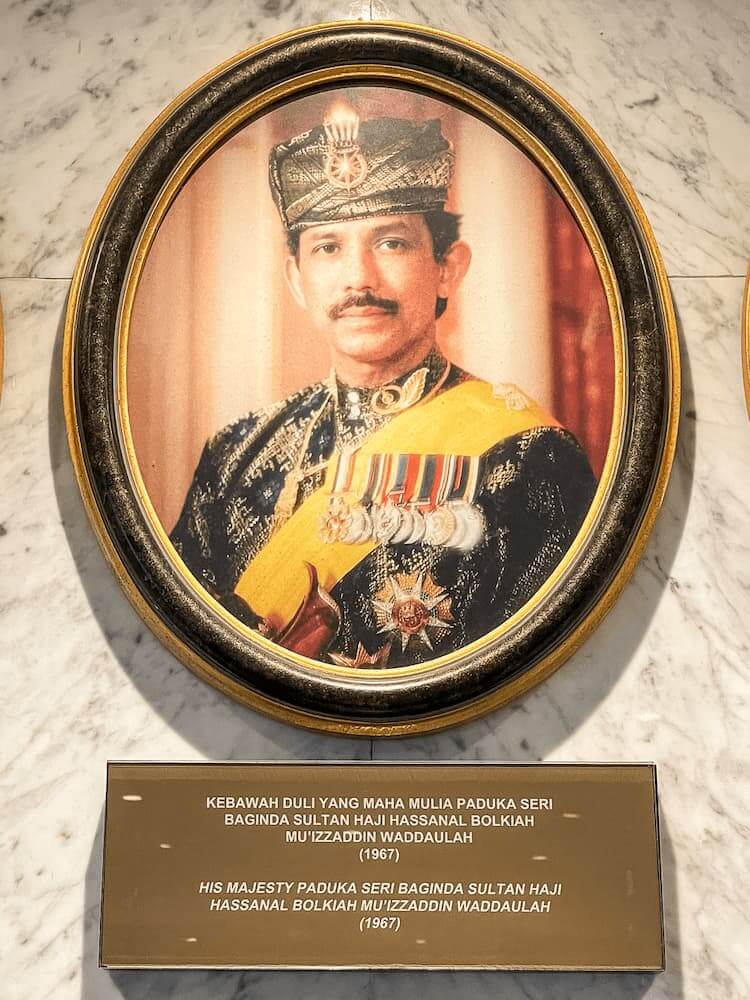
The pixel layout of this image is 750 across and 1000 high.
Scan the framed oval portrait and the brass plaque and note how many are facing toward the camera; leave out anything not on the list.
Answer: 2

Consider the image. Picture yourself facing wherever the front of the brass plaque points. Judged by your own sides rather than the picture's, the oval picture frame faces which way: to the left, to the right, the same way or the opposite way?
the same way

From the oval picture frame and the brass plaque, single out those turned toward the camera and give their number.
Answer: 2

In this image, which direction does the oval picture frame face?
toward the camera

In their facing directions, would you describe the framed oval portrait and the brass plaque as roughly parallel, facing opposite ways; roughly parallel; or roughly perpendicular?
roughly parallel
